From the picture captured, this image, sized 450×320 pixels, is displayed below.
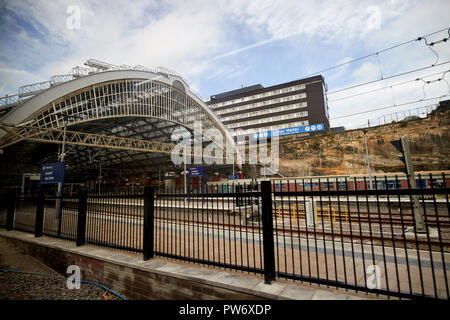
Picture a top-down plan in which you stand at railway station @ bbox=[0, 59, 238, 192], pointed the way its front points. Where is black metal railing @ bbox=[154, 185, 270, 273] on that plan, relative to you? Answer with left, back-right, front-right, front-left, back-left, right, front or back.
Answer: front-right

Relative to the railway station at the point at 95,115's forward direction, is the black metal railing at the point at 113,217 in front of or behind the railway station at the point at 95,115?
in front

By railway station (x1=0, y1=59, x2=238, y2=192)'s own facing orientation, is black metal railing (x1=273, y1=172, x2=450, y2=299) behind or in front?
in front

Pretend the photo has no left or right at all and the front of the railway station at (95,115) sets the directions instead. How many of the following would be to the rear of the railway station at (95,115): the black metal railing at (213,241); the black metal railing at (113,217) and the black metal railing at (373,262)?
0

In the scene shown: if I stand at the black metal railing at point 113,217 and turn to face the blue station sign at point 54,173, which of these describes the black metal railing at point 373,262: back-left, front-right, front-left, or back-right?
back-right

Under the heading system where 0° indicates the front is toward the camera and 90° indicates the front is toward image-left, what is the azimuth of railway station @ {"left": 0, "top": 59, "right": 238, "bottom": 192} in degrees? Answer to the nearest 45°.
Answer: approximately 315°
